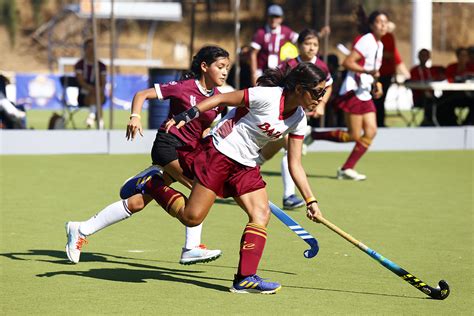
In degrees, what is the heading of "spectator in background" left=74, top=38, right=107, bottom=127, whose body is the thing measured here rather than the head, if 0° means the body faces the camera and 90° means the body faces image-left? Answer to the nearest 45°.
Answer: approximately 0°

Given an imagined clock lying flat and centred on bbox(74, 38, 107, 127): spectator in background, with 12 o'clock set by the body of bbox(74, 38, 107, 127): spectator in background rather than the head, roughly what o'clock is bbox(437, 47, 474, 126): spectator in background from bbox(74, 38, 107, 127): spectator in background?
bbox(437, 47, 474, 126): spectator in background is roughly at 9 o'clock from bbox(74, 38, 107, 127): spectator in background.

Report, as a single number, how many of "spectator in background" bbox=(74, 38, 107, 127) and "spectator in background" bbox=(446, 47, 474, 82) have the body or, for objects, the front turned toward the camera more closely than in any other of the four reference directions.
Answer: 2

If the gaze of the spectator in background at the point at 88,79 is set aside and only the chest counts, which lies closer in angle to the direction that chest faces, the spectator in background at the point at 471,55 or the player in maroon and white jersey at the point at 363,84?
the player in maroon and white jersey

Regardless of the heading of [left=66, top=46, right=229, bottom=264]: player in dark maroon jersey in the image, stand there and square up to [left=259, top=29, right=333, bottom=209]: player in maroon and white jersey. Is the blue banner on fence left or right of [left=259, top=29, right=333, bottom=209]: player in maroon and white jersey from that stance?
left

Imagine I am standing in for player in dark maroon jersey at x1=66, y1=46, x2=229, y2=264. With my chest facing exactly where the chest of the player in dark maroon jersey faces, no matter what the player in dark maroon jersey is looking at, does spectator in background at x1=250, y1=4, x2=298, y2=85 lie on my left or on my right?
on my left

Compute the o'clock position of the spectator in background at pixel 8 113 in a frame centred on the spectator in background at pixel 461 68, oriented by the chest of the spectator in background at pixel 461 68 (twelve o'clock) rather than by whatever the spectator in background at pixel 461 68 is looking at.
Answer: the spectator in background at pixel 8 113 is roughly at 2 o'clock from the spectator in background at pixel 461 68.
